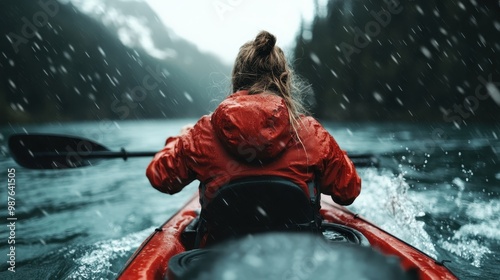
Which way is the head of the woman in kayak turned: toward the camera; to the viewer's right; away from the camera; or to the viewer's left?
away from the camera

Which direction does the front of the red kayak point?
away from the camera

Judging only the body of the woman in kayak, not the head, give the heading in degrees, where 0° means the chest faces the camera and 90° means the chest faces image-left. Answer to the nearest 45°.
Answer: approximately 180°
